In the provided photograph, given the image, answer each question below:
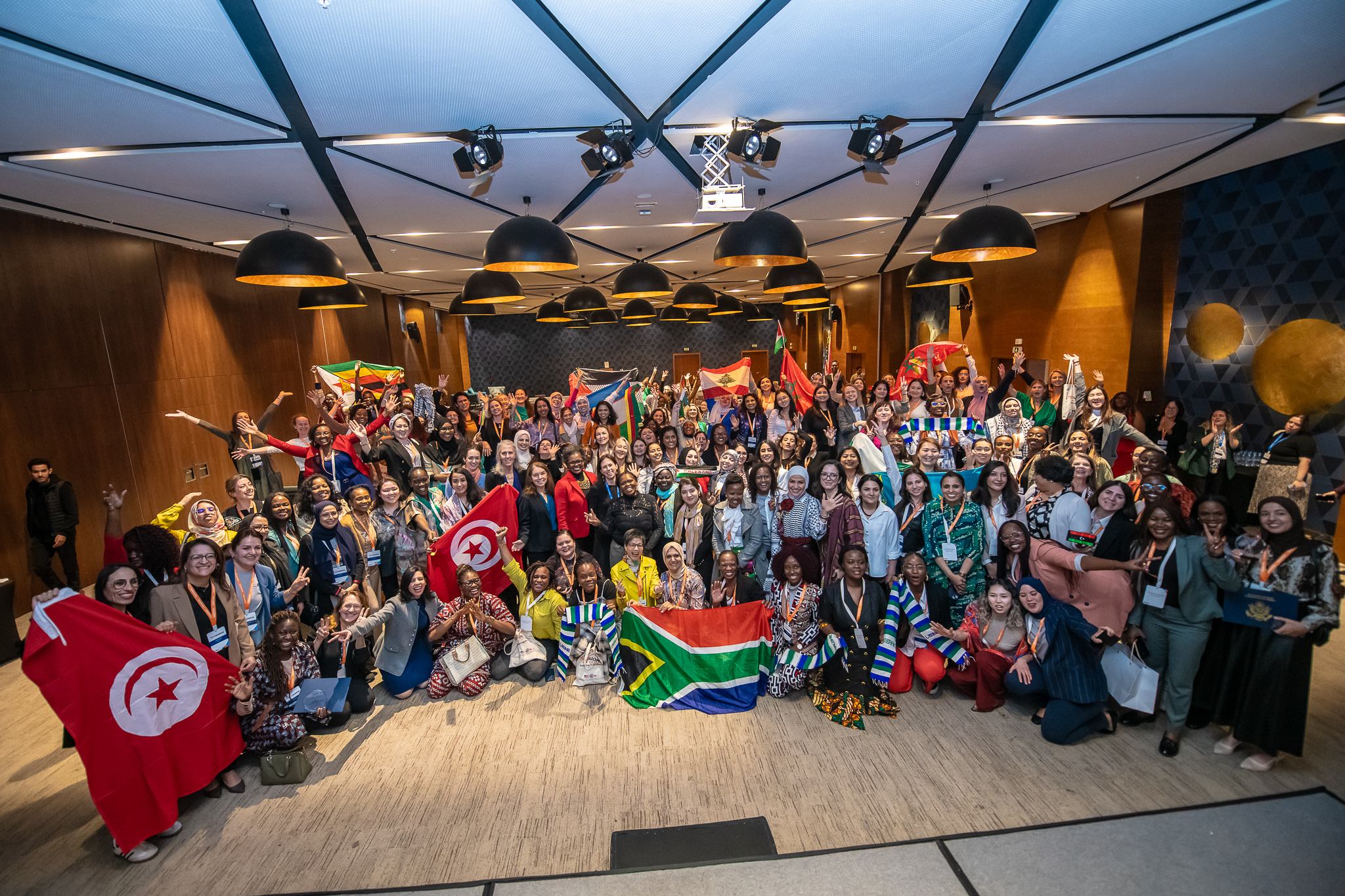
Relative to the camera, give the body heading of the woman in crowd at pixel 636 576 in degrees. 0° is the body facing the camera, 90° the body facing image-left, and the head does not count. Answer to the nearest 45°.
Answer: approximately 0°

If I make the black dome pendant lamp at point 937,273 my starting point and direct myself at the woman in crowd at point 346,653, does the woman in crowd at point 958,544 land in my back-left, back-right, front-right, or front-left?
front-left

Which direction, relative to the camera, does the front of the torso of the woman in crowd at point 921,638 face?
toward the camera

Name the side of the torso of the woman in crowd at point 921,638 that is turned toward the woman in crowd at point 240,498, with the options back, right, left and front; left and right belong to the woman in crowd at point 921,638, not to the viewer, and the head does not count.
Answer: right

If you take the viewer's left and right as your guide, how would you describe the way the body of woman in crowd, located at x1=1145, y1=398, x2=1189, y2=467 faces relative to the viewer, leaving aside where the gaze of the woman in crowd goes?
facing the viewer and to the left of the viewer

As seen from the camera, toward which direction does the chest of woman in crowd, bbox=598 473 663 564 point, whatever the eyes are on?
toward the camera

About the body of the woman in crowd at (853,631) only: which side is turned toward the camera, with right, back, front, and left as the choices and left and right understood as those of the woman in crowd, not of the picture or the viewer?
front

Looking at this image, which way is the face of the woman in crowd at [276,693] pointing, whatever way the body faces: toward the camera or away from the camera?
toward the camera

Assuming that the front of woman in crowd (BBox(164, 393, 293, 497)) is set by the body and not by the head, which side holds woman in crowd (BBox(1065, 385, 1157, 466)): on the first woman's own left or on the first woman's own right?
on the first woman's own left

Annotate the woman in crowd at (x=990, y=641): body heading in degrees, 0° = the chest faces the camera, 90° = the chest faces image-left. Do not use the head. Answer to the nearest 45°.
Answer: approximately 45°
